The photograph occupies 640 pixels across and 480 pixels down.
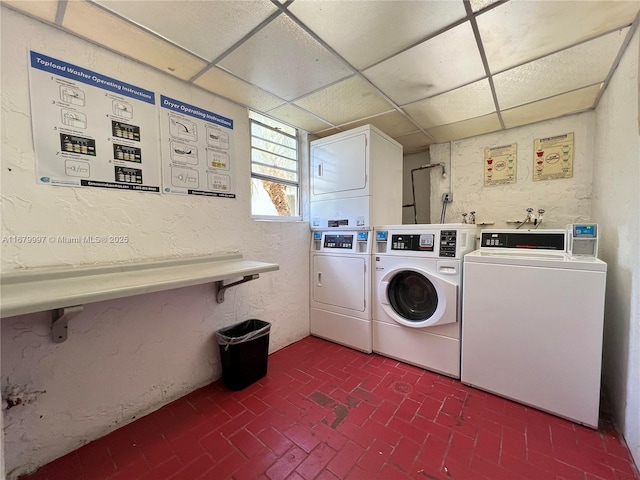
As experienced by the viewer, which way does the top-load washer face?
facing the viewer

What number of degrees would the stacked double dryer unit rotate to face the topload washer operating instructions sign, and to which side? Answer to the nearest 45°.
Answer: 0° — it already faces it

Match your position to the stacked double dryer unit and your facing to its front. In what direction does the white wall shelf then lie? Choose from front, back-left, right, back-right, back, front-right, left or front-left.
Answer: front

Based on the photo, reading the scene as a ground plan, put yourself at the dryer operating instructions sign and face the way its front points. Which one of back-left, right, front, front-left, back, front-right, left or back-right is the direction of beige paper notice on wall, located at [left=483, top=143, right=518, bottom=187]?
front-left

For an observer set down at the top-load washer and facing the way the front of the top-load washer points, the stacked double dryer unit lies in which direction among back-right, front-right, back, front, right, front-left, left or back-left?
right

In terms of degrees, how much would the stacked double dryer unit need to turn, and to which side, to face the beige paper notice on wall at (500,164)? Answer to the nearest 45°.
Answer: approximately 135° to its left

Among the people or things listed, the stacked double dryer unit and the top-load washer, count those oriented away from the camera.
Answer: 0

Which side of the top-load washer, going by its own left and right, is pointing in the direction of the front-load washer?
right

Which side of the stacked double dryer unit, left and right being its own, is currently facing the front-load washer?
left

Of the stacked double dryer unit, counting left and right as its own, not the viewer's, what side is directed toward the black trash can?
front

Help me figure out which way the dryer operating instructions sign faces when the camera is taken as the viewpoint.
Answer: facing the viewer and to the right of the viewer

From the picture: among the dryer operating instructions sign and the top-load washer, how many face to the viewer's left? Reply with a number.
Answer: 0

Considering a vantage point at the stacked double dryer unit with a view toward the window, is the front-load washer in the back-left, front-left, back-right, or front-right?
back-left

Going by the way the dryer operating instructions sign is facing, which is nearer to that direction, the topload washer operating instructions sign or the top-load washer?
the top-load washer

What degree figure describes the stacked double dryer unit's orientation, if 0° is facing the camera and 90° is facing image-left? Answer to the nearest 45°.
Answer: approximately 45°

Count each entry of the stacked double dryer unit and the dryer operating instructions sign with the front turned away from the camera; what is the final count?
0

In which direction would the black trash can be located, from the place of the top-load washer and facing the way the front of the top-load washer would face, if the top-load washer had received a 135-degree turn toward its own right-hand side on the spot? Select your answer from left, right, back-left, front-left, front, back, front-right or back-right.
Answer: left
